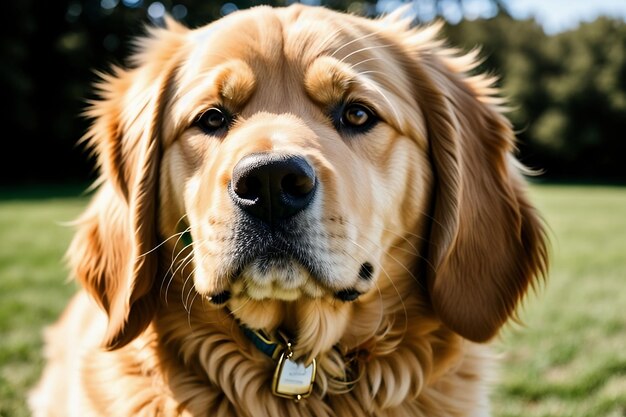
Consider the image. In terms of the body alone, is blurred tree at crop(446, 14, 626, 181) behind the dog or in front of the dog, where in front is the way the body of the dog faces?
behind

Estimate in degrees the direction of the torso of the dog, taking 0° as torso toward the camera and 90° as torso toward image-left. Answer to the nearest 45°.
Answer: approximately 0°
